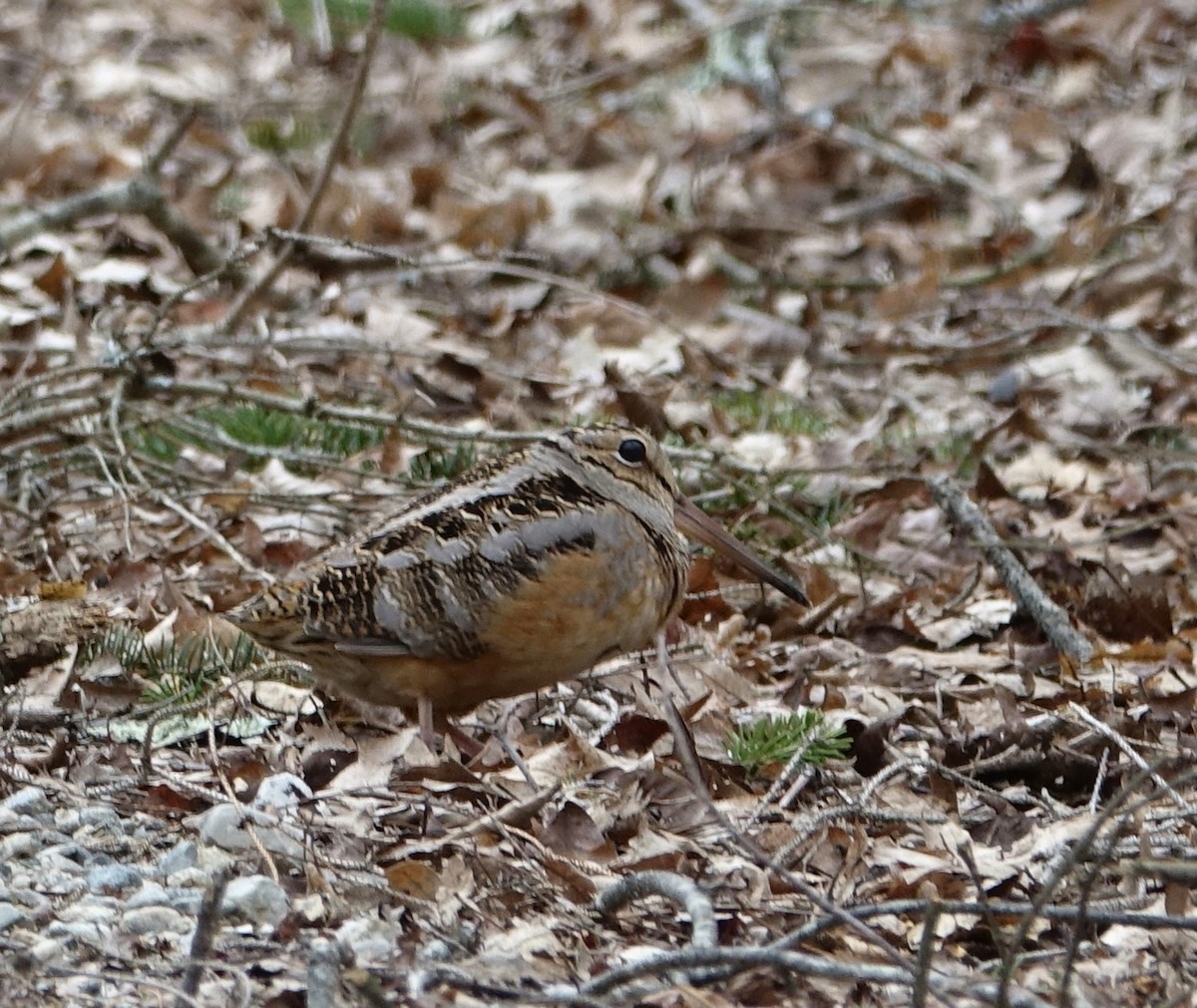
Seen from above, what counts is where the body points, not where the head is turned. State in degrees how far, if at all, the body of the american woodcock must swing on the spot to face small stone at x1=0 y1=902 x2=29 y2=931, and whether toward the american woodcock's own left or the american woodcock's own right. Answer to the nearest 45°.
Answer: approximately 135° to the american woodcock's own right

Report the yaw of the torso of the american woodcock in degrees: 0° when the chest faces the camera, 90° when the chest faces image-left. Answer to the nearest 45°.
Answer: approximately 270°

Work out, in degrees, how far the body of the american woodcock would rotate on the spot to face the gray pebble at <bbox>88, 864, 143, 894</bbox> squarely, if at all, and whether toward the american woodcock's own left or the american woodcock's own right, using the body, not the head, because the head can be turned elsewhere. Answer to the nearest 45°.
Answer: approximately 135° to the american woodcock's own right

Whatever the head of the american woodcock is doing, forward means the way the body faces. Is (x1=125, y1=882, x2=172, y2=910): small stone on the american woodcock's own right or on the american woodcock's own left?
on the american woodcock's own right

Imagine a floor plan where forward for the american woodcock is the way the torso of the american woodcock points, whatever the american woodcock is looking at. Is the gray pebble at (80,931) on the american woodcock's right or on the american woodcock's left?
on the american woodcock's right

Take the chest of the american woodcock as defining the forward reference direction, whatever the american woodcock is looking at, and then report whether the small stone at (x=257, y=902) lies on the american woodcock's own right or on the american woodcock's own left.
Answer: on the american woodcock's own right

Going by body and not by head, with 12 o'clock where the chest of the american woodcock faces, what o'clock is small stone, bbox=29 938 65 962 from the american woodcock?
The small stone is roughly at 4 o'clock from the american woodcock.

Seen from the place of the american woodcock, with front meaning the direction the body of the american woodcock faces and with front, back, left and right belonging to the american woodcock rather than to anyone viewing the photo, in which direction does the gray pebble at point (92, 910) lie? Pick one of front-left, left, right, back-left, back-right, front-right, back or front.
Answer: back-right

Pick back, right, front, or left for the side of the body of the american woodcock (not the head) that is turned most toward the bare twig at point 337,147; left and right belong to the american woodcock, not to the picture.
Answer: left

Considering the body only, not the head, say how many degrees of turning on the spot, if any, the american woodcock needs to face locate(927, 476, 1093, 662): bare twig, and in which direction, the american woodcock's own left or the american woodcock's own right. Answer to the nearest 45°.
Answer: approximately 45° to the american woodcock's own left
